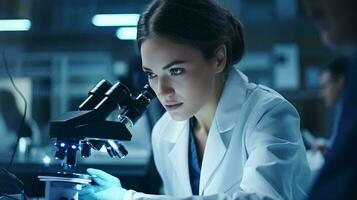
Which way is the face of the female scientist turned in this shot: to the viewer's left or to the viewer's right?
to the viewer's left

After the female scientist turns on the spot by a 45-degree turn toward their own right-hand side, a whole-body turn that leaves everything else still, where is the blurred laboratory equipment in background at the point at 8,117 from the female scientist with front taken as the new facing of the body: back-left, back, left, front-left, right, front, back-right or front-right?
front-right

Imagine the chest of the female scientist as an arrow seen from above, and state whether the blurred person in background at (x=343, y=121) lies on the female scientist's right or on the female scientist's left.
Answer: on the female scientist's left

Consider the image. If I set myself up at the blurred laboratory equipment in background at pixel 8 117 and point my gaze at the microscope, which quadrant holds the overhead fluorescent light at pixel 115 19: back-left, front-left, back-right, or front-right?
back-left

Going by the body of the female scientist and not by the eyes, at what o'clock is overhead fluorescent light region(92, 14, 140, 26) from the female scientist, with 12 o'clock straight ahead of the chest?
The overhead fluorescent light is roughly at 4 o'clock from the female scientist.

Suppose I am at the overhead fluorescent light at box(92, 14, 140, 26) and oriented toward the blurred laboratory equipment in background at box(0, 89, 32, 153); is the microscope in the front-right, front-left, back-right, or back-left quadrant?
front-left

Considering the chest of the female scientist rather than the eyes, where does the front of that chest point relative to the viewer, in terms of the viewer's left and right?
facing the viewer and to the left of the viewer
